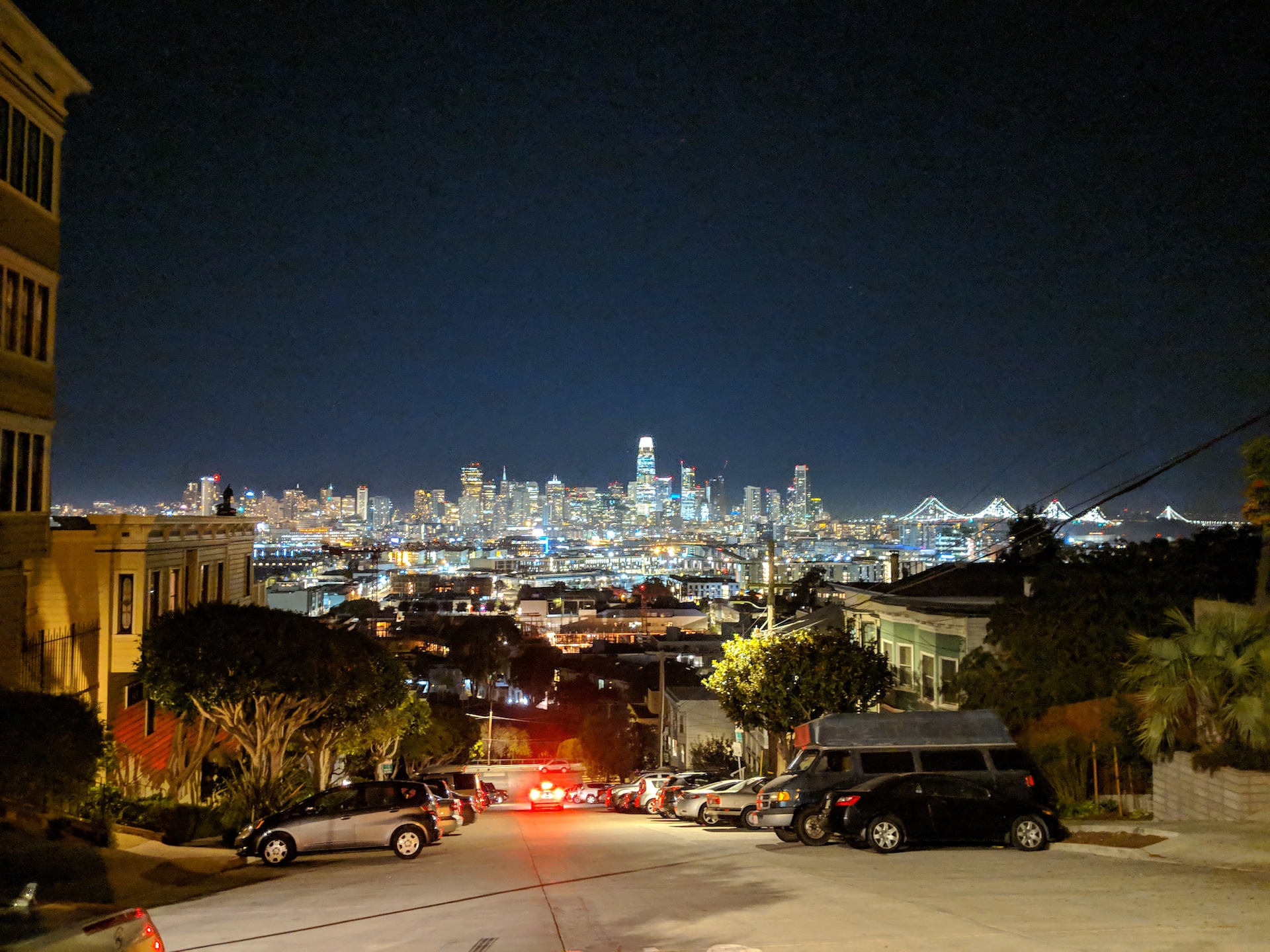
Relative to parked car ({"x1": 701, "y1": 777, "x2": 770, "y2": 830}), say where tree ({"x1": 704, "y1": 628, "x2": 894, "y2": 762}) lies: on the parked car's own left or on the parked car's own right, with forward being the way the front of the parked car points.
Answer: on the parked car's own left

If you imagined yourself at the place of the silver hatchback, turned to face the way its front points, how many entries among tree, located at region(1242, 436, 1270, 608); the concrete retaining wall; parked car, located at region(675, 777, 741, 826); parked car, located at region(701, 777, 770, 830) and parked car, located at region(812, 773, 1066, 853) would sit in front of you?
0

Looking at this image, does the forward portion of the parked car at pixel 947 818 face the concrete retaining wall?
yes

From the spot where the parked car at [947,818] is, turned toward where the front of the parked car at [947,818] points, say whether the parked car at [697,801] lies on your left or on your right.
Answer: on your left

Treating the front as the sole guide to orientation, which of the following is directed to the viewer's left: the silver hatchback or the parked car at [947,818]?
the silver hatchback

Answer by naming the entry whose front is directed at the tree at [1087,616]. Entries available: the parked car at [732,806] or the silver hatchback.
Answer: the parked car

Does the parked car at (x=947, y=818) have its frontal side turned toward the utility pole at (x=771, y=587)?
no

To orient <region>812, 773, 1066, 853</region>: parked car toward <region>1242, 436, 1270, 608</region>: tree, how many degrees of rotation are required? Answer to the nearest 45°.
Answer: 0° — it already faces it

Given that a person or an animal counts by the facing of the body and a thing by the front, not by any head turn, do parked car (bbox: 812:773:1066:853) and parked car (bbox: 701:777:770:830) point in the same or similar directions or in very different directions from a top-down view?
same or similar directions

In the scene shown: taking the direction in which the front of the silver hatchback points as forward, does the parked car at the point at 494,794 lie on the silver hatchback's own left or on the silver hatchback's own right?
on the silver hatchback's own right

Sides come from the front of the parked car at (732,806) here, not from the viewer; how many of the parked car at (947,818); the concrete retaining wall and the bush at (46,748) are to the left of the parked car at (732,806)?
0

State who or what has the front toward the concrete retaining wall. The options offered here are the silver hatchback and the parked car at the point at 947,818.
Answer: the parked car

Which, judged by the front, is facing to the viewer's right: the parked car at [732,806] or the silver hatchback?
the parked car

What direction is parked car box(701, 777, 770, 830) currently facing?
to the viewer's right

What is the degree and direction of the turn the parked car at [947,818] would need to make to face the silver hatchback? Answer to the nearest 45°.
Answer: approximately 180°

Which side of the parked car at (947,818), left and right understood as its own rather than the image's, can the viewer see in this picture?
right

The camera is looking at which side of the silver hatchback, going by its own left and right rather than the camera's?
left

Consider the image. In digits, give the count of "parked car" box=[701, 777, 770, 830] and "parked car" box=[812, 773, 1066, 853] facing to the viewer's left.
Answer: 0

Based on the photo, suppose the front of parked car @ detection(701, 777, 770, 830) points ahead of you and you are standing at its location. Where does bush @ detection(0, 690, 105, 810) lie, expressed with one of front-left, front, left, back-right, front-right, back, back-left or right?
back-right
